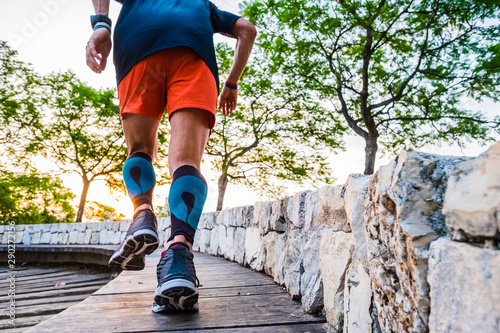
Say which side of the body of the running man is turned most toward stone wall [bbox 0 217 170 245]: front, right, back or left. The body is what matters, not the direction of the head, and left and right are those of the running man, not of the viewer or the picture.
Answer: front

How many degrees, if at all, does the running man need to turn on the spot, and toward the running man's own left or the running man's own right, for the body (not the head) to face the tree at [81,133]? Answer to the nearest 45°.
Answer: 0° — they already face it

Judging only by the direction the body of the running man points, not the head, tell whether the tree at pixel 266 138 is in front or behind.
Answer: in front

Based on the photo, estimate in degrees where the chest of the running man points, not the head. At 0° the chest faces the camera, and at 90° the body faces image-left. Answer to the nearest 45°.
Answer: approximately 180°

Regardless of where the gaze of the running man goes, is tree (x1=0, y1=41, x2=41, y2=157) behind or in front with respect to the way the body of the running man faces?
in front
